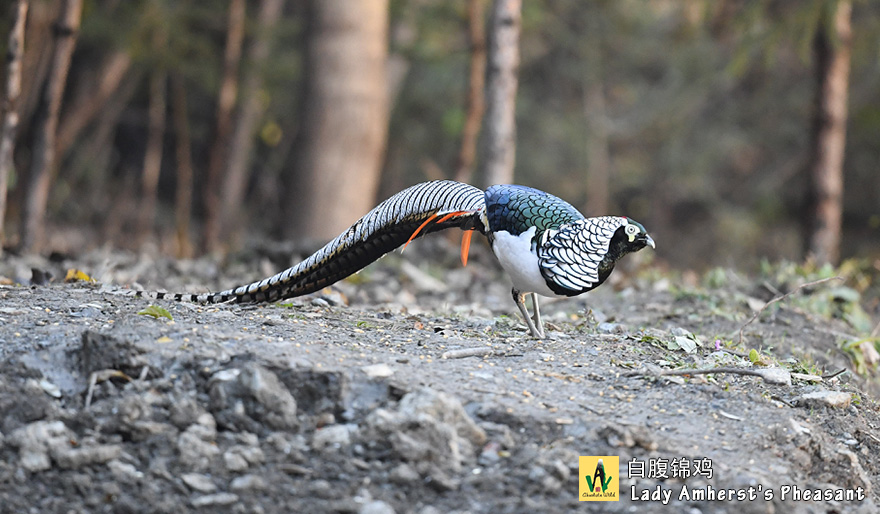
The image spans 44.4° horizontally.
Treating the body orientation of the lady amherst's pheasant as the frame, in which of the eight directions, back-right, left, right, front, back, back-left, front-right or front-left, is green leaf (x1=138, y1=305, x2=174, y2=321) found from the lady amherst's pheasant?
back

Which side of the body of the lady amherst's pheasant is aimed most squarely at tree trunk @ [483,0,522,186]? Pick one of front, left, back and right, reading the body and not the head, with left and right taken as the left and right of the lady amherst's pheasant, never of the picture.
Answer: left

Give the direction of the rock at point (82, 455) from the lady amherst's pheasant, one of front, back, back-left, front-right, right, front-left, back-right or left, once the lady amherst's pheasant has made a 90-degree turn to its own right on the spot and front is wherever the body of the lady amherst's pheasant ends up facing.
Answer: front-right

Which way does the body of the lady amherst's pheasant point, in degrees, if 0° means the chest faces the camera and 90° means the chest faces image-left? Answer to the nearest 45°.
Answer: approximately 270°

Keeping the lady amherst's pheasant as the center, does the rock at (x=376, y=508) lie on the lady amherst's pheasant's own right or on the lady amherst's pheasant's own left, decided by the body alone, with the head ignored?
on the lady amherst's pheasant's own right

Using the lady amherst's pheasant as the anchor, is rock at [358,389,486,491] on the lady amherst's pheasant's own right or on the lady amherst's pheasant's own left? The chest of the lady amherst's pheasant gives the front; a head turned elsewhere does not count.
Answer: on the lady amherst's pheasant's own right

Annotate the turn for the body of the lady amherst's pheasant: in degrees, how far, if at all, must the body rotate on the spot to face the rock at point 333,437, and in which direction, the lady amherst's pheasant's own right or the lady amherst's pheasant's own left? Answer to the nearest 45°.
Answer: approximately 135° to the lady amherst's pheasant's own right

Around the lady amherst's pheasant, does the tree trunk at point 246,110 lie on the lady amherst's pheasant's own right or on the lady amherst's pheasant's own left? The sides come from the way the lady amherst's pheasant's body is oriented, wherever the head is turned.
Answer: on the lady amherst's pheasant's own left

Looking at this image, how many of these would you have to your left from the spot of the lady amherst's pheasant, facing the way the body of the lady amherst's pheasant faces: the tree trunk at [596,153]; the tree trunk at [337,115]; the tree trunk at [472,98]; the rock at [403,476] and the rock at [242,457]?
3

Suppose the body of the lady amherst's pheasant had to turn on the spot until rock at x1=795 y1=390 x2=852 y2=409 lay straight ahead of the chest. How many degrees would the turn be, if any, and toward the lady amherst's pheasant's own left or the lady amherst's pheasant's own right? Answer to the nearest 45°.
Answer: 0° — it already faces it

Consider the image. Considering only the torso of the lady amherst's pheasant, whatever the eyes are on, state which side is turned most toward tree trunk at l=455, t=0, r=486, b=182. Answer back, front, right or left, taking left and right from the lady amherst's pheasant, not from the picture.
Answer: left
